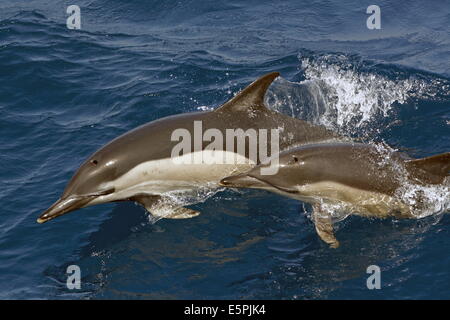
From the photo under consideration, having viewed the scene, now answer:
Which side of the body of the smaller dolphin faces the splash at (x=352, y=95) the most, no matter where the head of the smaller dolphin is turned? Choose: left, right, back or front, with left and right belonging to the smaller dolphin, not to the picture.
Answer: right

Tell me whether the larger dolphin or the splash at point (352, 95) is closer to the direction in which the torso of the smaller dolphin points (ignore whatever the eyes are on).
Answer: the larger dolphin

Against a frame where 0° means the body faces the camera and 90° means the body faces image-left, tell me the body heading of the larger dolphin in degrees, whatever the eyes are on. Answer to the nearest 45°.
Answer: approximately 90°

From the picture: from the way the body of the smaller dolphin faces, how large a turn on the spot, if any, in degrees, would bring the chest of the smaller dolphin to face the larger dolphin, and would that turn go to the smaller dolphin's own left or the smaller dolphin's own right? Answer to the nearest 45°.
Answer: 0° — it already faces it

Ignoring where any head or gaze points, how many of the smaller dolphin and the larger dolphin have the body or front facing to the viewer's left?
2

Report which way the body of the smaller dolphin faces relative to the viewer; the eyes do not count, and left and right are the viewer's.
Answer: facing to the left of the viewer

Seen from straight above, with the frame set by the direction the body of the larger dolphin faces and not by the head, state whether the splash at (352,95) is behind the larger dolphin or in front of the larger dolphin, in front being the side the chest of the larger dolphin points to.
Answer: behind
